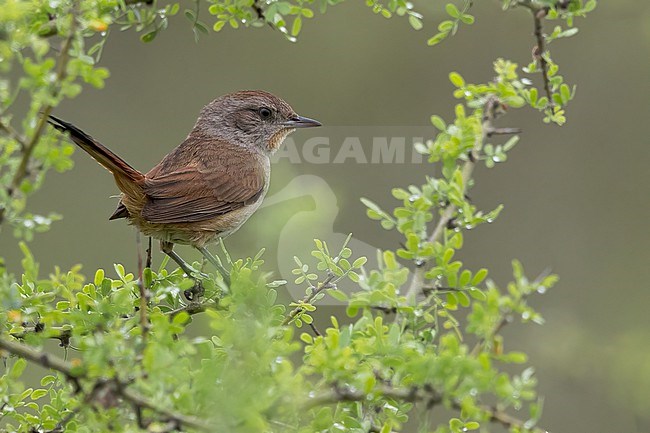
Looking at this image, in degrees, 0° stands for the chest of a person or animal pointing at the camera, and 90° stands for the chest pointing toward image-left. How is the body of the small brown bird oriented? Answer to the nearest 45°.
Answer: approximately 270°
